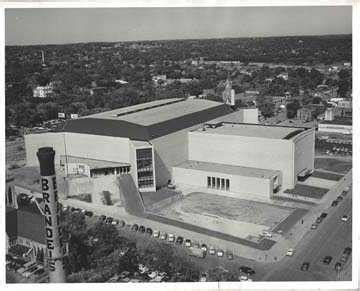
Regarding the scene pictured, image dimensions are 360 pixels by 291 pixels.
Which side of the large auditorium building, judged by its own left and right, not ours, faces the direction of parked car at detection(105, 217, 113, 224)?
front

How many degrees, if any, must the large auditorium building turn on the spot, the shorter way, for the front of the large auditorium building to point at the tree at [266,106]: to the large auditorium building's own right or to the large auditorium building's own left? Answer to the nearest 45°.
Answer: approximately 180°

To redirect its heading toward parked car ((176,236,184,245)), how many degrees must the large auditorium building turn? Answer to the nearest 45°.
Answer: approximately 45° to its left

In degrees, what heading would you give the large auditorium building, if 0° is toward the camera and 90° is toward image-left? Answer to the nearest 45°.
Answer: approximately 45°

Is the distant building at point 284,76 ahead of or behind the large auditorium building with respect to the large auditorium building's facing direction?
behind

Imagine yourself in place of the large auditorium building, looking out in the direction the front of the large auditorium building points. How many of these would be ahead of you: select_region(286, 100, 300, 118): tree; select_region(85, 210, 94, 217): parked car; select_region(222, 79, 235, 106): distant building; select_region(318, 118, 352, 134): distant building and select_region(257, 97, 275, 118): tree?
1

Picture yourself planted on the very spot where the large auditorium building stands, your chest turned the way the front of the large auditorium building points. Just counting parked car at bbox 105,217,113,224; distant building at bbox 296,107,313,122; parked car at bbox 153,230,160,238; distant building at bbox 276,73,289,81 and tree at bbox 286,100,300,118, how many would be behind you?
3

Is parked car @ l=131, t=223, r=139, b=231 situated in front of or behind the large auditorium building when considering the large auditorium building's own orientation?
in front

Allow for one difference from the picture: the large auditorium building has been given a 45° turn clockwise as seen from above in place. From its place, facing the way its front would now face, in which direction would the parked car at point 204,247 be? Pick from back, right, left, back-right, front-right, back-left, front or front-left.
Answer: left

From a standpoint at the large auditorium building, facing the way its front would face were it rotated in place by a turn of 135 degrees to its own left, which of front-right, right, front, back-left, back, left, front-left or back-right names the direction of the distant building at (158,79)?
left

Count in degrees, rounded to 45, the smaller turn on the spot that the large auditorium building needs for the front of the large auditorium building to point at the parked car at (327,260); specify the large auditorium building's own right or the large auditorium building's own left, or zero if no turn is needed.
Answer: approximately 90° to the large auditorium building's own left

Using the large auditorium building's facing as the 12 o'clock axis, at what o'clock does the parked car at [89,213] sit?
The parked car is roughly at 12 o'clock from the large auditorium building.

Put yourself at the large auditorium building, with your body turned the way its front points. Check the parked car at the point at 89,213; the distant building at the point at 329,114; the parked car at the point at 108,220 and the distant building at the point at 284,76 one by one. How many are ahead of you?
2
